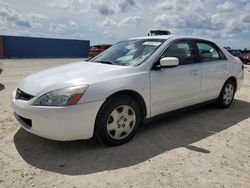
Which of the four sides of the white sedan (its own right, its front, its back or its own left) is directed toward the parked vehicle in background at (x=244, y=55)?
back

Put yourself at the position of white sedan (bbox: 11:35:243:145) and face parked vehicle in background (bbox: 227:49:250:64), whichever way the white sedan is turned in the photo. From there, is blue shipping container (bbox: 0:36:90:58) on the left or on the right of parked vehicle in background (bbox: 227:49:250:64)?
left

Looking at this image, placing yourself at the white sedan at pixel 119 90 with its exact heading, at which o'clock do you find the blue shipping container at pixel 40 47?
The blue shipping container is roughly at 4 o'clock from the white sedan.

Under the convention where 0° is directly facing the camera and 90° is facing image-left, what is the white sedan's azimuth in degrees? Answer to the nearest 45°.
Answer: approximately 45°
